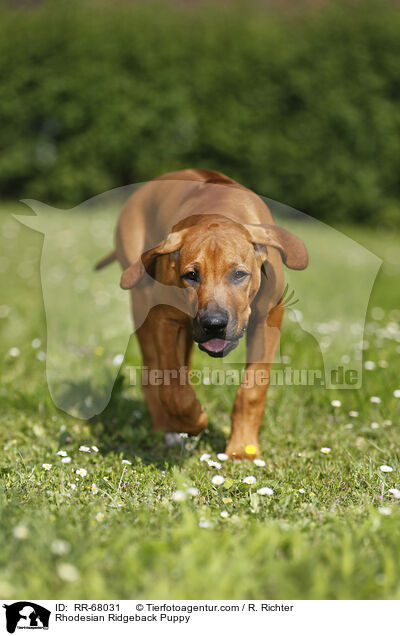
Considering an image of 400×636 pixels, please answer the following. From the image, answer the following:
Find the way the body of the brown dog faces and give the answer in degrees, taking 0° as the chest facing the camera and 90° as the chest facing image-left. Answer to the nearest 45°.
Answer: approximately 0°
